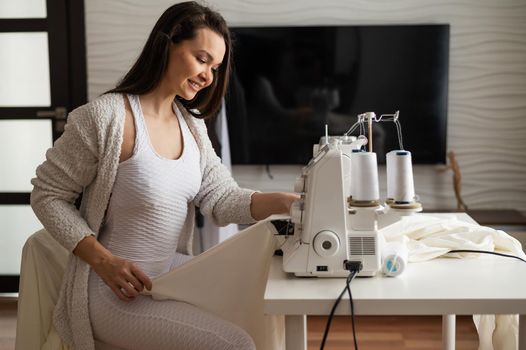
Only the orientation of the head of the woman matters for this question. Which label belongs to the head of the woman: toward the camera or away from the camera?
toward the camera

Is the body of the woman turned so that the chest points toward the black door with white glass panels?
no

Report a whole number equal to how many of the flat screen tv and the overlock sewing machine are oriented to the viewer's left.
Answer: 1

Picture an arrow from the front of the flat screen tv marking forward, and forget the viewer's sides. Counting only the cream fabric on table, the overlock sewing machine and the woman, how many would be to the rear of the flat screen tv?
0

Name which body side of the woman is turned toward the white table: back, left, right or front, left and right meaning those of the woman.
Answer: front

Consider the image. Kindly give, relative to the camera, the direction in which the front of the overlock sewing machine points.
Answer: facing to the left of the viewer

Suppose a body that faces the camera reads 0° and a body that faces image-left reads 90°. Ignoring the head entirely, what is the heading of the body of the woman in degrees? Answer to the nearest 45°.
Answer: approximately 315°

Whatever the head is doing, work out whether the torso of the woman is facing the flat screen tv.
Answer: no

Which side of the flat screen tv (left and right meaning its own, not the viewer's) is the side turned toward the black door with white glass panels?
right

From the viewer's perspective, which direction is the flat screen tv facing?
toward the camera

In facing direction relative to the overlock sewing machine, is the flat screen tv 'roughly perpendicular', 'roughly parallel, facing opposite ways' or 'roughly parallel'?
roughly perpendicular

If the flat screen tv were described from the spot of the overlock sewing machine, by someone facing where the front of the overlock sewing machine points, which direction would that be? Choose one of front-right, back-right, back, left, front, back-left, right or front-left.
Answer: right

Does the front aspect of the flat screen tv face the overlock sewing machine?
yes

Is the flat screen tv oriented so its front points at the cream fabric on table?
yes

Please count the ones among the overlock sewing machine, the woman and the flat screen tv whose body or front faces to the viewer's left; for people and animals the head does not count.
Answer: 1
